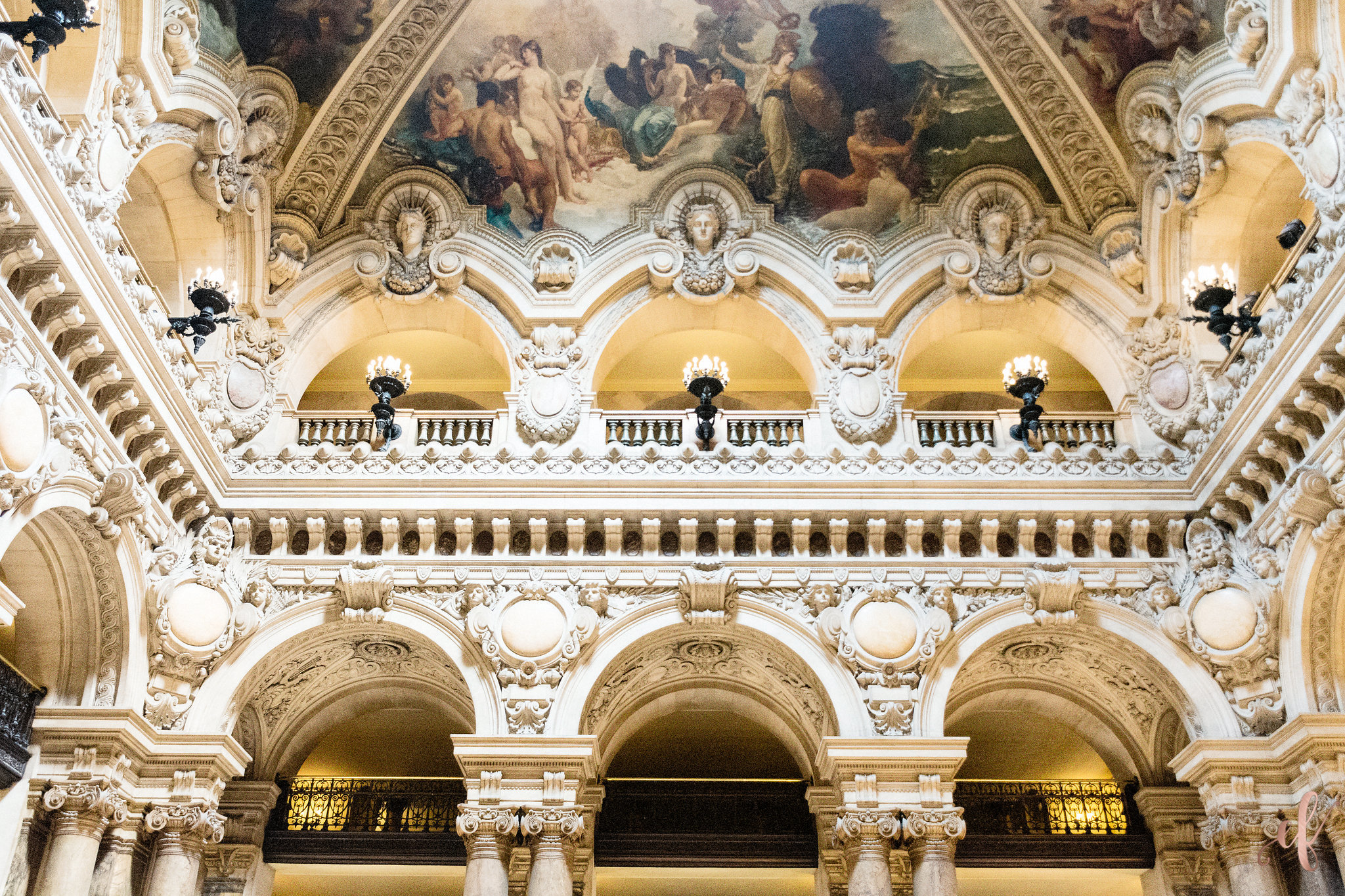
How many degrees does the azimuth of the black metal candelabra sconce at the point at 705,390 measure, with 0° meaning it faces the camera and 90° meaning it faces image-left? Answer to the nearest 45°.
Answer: approximately 0°

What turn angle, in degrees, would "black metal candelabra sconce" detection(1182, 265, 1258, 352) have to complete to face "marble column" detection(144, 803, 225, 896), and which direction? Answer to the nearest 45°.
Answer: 0° — it already faces it

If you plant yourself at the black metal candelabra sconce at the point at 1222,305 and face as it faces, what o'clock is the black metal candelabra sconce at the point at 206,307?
the black metal candelabra sconce at the point at 206,307 is roughly at 11 o'clock from the black metal candelabra sconce at the point at 1222,305.

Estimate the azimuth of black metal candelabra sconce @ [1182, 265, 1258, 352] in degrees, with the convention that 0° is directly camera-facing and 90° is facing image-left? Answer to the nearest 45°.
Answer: approximately 90°

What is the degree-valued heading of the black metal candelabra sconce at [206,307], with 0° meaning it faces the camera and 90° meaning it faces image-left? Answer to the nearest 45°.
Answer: approximately 270°

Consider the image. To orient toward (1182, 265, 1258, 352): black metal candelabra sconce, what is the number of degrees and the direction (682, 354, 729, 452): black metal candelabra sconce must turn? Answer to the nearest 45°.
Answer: approximately 90° to its left
